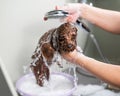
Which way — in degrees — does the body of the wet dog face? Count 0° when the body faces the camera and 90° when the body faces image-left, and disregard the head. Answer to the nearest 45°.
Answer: approximately 315°
